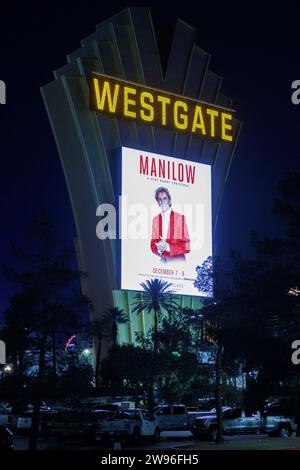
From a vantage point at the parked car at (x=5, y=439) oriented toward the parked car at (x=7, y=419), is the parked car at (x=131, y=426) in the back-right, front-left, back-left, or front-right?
front-right

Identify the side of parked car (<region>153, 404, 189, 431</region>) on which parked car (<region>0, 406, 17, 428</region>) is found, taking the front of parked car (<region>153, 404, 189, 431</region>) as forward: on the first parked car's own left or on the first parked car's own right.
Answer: on the first parked car's own right

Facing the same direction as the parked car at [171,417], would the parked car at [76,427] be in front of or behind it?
in front

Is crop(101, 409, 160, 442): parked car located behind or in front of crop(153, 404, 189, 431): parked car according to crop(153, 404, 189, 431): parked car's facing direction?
in front

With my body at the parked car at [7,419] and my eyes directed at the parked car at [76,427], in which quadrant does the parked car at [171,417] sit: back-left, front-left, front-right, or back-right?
front-left

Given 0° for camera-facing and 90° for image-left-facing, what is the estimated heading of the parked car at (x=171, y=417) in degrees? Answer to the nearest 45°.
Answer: approximately 0°

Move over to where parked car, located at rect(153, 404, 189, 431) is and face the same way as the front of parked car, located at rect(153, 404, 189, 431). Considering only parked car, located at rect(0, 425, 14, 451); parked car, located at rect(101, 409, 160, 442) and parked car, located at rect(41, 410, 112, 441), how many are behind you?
0

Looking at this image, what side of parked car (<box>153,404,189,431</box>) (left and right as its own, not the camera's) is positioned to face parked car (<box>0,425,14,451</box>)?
front

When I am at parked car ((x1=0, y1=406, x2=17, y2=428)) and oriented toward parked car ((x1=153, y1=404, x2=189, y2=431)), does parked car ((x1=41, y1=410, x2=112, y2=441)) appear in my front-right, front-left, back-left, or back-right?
front-right
